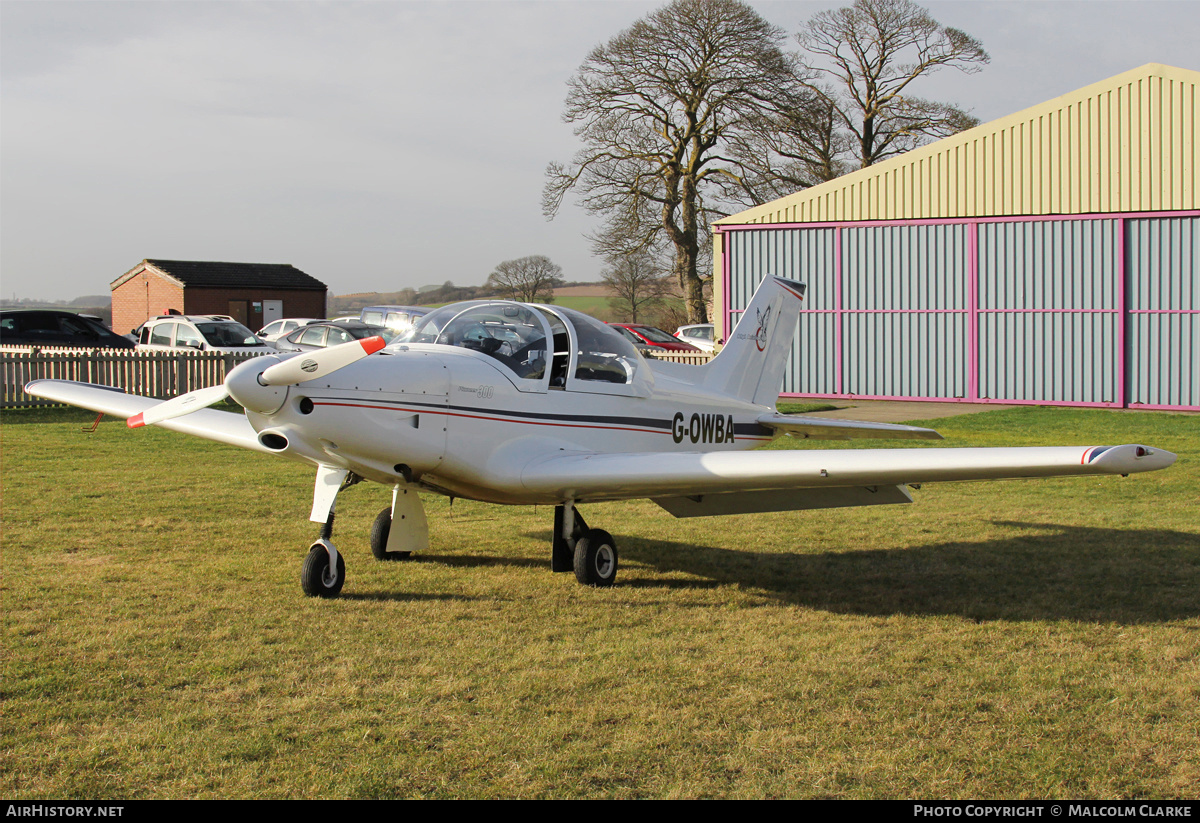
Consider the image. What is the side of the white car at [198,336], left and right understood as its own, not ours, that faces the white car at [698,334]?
left

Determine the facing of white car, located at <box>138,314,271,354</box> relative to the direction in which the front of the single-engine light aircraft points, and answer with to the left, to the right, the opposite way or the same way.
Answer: to the left

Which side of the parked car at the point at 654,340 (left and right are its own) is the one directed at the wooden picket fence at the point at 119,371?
right

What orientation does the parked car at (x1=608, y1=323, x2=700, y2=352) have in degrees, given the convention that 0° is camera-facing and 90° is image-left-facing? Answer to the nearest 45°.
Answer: approximately 315°

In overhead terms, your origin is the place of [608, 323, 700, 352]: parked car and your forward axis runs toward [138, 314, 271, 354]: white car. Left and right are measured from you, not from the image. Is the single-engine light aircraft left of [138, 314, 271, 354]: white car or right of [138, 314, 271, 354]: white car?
left

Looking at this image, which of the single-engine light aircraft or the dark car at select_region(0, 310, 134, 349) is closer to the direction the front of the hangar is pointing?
the single-engine light aircraft
